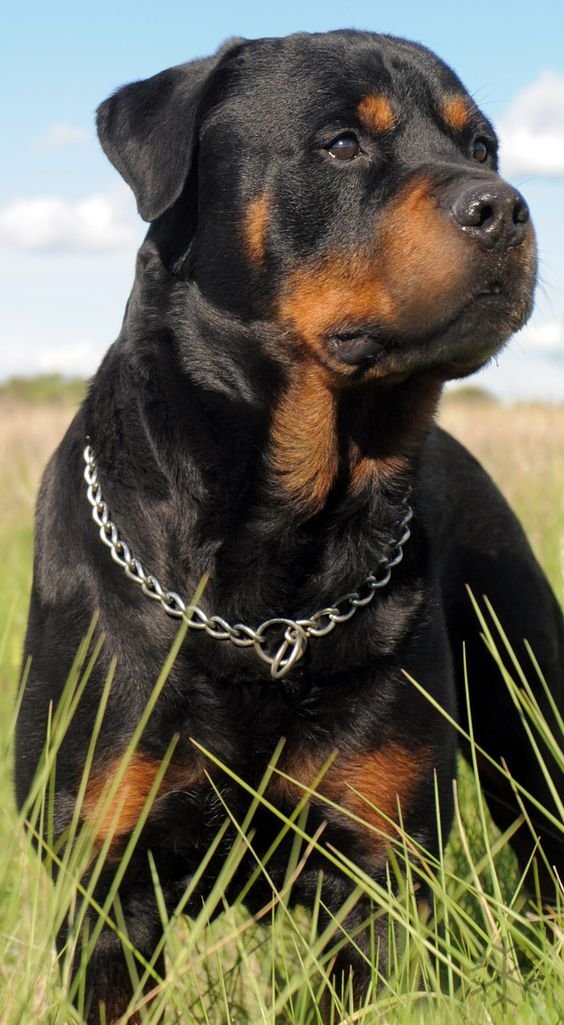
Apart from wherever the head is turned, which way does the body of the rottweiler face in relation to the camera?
toward the camera
